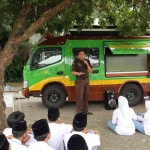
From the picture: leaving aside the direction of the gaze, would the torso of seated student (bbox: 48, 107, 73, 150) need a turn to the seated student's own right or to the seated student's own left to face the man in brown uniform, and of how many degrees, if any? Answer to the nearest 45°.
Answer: approximately 45° to the seated student's own left

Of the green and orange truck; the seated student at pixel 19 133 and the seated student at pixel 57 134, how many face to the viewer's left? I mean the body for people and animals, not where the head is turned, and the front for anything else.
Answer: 1

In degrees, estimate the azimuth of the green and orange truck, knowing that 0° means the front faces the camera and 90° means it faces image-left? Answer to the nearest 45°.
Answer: approximately 90°

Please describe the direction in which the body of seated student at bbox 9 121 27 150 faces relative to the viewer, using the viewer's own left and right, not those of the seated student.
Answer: facing away from the viewer and to the right of the viewer

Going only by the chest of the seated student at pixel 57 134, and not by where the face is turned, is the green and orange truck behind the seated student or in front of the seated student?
in front

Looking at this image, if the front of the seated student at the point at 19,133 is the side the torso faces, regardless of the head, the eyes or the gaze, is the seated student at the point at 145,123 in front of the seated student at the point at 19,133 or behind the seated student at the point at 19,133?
in front

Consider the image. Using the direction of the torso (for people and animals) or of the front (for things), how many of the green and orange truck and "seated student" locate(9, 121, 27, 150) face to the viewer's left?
1

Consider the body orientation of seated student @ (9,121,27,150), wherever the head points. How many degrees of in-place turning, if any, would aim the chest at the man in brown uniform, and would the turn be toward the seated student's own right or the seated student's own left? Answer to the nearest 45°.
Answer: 0° — they already face them

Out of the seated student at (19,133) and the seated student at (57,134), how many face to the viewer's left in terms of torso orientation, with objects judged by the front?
0

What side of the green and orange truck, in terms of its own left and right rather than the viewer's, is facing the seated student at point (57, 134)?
left

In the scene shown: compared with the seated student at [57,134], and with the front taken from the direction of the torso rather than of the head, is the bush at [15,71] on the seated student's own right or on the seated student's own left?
on the seated student's own left

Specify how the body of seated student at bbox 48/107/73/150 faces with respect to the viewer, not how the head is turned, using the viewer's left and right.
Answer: facing away from the viewer and to the right of the viewer
